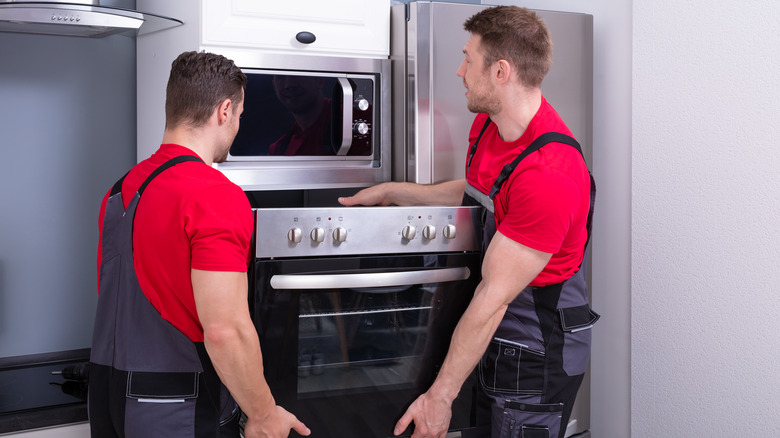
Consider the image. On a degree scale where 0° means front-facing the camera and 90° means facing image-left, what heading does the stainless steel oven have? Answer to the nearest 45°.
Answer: approximately 0°

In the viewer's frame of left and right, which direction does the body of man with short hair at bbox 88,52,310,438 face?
facing away from the viewer and to the right of the viewer

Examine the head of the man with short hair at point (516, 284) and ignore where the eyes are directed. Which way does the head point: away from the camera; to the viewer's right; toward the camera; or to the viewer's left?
to the viewer's left

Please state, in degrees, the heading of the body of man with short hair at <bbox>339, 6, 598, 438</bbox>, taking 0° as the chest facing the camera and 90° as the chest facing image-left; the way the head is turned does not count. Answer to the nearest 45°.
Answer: approximately 90°

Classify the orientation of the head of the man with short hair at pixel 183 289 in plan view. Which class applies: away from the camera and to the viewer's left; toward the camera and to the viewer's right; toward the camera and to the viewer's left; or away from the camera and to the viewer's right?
away from the camera and to the viewer's right

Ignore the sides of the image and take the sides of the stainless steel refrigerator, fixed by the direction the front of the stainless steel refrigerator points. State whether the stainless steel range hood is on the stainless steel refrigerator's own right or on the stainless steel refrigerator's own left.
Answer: on the stainless steel refrigerator's own right

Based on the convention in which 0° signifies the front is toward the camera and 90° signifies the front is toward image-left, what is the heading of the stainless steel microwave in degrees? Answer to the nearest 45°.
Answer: approximately 0°
